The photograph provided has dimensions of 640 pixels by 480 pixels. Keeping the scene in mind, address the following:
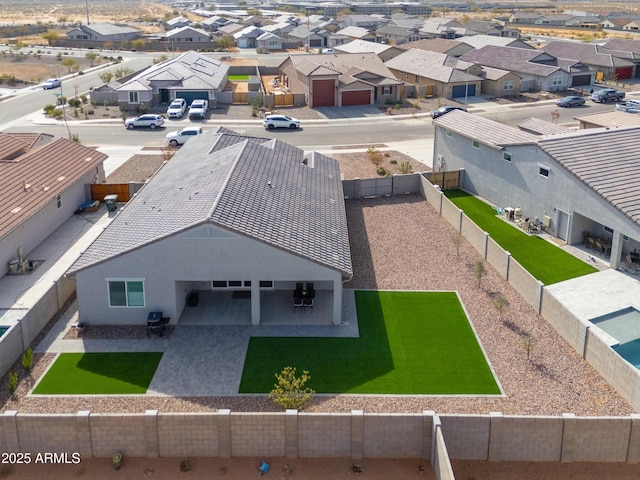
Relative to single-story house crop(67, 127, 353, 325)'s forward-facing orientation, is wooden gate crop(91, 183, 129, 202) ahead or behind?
ahead

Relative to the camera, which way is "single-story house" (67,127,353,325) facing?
away from the camera

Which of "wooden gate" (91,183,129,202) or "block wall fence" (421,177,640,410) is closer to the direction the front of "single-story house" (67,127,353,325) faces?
the wooden gate

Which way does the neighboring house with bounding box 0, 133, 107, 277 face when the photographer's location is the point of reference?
facing away from the viewer and to the right of the viewer

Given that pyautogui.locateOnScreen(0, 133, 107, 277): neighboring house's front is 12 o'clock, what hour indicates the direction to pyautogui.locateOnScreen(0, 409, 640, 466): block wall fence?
The block wall fence is roughly at 4 o'clock from the neighboring house.

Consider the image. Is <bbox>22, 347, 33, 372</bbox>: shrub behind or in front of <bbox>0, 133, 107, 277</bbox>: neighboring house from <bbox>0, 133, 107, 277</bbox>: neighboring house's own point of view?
behind

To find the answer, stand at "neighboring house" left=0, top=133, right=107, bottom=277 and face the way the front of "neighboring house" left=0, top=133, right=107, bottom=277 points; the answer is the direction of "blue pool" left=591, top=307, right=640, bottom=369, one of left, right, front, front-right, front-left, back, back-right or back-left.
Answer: right

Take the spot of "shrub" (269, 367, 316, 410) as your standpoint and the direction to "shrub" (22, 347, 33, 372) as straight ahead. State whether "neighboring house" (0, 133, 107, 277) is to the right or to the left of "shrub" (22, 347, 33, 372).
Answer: right

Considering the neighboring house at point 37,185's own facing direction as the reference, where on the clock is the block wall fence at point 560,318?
The block wall fence is roughly at 3 o'clock from the neighboring house.

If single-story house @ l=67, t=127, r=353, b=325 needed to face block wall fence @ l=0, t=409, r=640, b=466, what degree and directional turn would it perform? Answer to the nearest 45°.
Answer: approximately 180°

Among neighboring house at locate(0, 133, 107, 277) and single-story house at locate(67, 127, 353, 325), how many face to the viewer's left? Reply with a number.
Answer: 0

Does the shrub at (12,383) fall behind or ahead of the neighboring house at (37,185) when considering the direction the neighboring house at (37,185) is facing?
behind
